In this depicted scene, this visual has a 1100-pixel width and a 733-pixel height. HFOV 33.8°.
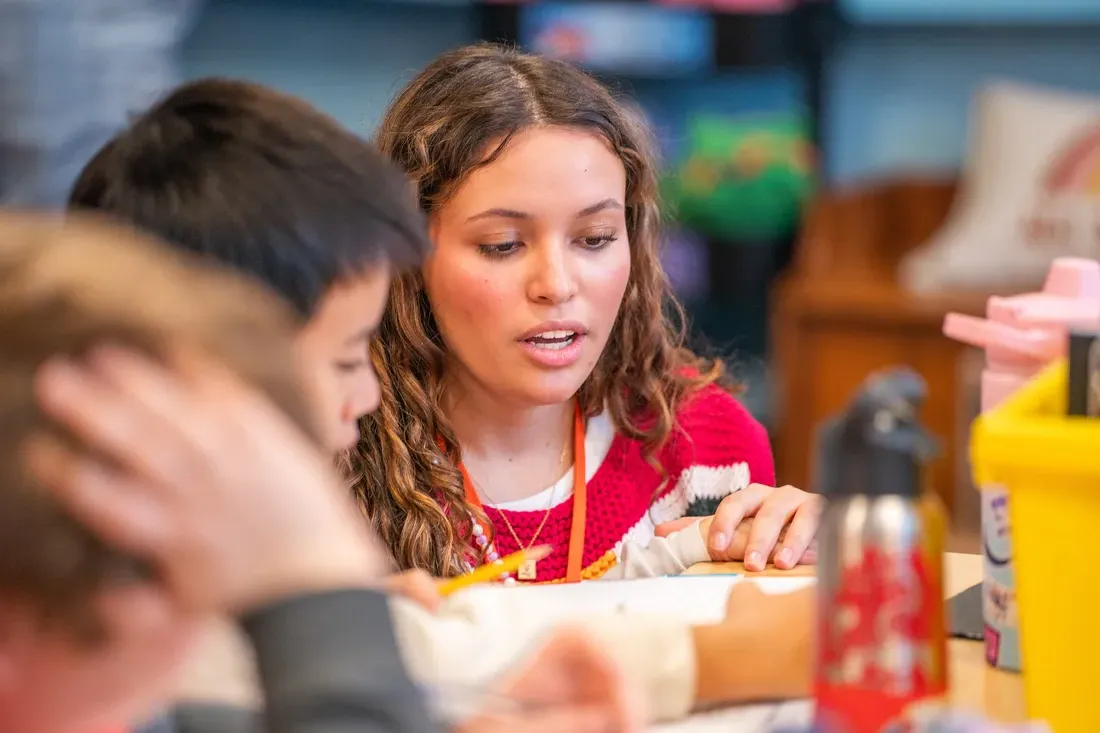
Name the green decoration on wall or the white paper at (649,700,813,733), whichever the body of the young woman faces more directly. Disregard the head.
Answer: the white paper

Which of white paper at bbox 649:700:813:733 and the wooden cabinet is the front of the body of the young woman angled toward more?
the white paper

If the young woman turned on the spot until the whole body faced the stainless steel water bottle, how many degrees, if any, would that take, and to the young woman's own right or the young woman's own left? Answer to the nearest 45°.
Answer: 0° — they already face it

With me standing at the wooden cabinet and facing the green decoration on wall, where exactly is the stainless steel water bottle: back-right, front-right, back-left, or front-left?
back-left

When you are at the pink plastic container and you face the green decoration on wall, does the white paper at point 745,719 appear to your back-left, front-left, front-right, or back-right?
back-left

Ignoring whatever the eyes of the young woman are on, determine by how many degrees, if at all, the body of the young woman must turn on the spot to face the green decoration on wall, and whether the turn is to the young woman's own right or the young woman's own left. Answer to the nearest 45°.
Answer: approximately 180°

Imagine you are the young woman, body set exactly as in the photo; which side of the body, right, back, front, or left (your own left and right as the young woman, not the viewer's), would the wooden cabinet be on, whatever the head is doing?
back

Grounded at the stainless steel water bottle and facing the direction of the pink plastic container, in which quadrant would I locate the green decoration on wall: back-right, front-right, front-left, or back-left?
front-left

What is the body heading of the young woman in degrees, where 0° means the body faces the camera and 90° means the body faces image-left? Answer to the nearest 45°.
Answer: approximately 0°
